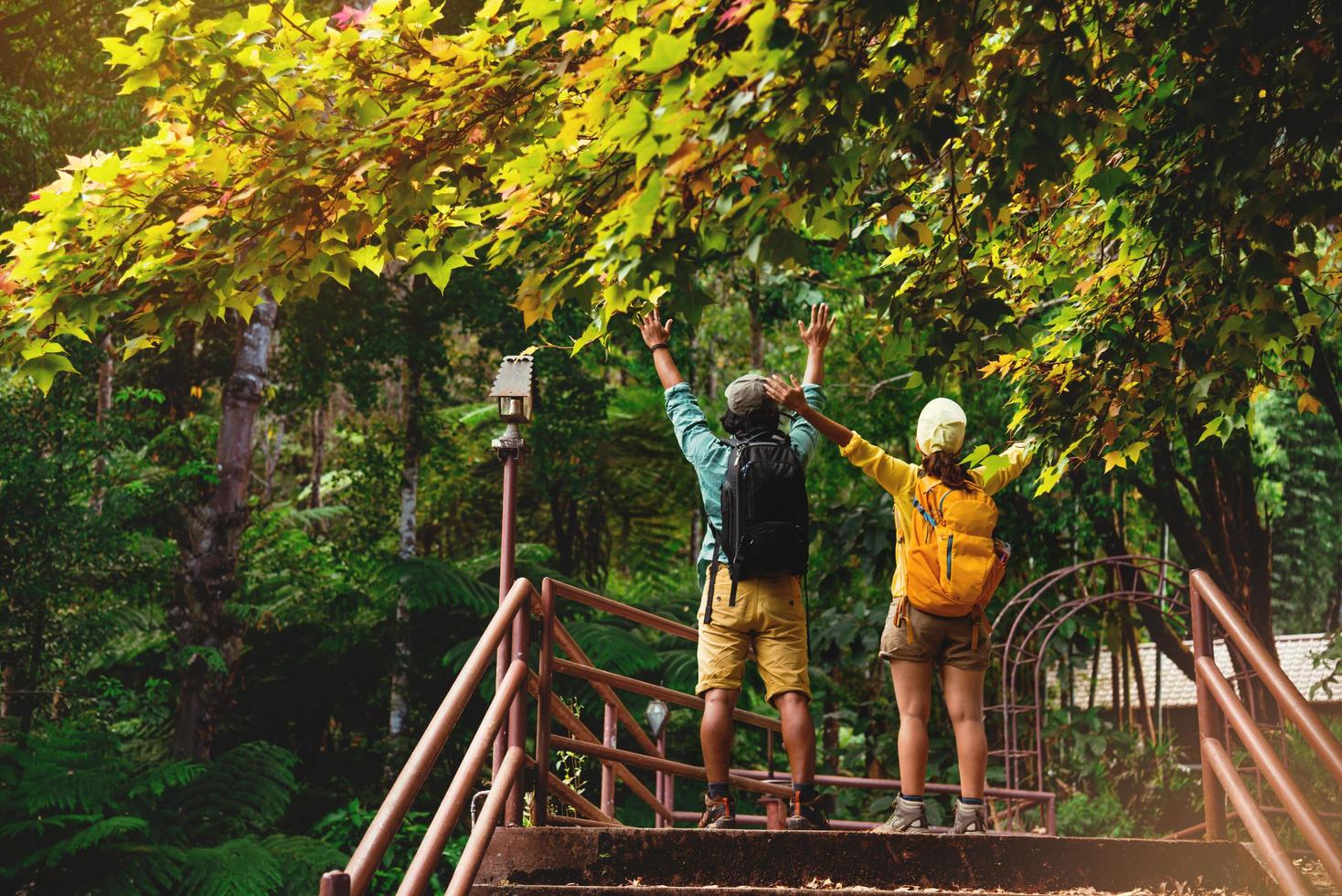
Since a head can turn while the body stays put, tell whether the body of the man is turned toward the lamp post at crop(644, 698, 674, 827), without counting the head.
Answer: yes

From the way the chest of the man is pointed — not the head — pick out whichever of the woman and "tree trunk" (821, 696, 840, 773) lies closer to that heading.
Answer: the tree trunk

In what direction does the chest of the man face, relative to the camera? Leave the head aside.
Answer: away from the camera

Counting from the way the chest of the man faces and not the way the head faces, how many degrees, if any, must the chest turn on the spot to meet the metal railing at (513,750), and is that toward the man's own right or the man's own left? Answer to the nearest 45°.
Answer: approximately 90° to the man's own left

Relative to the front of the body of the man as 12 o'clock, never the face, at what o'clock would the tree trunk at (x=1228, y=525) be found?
The tree trunk is roughly at 1 o'clock from the man.

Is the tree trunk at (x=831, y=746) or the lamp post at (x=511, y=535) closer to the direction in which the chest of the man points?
the tree trunk

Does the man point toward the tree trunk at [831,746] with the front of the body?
yes

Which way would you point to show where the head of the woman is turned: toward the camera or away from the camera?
away from the camera
